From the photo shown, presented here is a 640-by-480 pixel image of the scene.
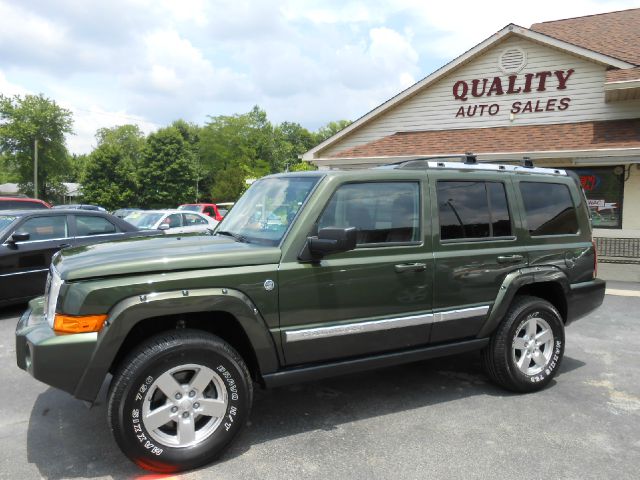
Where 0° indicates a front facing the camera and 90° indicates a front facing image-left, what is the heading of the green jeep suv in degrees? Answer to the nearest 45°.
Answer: approximately 45°

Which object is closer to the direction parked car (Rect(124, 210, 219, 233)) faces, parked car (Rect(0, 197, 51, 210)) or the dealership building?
the parked car

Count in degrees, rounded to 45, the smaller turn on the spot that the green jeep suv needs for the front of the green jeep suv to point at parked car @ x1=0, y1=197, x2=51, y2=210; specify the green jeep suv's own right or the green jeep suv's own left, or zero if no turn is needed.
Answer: approximately 90° to the green jeep suv's own right

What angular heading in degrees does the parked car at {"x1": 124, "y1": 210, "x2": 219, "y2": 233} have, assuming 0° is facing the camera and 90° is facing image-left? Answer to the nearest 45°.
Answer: approximately 45°

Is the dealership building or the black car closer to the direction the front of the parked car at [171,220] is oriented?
the black car

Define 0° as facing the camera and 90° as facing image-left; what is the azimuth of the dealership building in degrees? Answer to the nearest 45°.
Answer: approximately 45°
